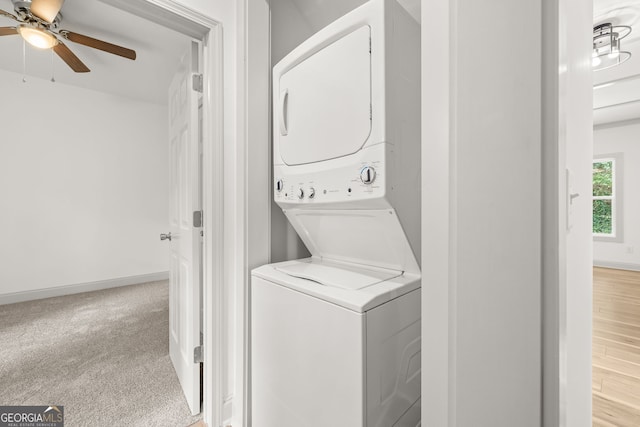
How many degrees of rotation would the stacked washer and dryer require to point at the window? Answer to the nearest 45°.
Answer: approximately 180°

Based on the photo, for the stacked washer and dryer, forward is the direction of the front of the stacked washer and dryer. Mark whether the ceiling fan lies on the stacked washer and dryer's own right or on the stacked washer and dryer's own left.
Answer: on the stacked washer and dryer's own right

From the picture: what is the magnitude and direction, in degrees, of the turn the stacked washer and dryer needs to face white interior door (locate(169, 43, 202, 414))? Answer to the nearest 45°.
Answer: approximately 90° to its right

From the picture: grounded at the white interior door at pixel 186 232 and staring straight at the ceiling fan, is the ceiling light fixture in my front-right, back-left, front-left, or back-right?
back-right

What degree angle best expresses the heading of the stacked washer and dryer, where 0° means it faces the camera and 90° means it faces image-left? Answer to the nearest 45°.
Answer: approximately 45°

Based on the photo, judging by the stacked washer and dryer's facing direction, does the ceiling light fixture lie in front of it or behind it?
behind
